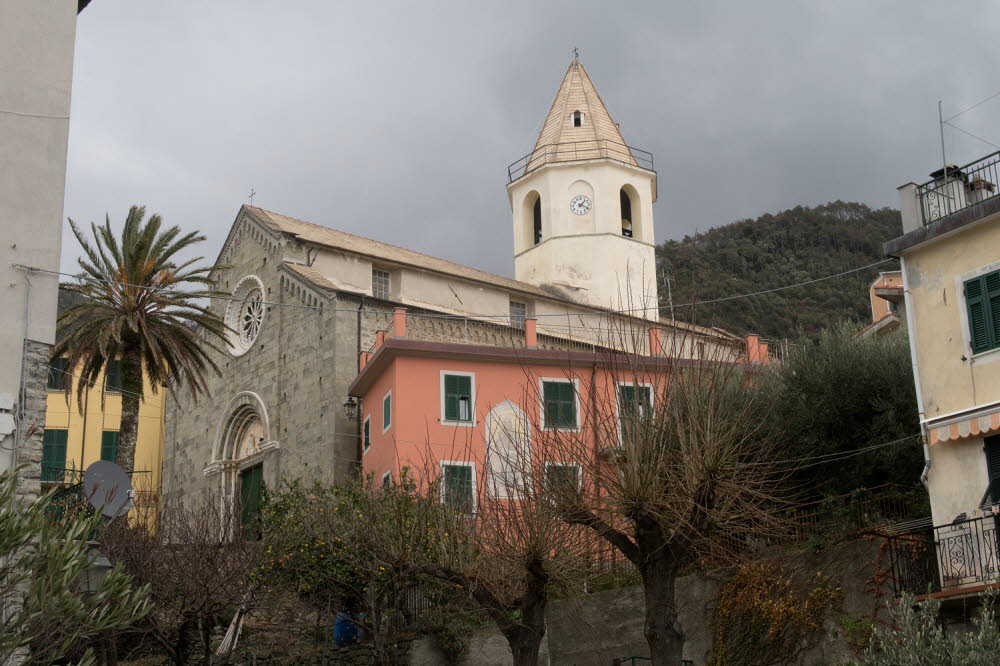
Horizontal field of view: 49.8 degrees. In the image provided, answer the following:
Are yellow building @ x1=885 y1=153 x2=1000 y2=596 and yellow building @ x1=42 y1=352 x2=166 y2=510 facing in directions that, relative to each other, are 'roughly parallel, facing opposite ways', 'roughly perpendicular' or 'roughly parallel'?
roughly perpendicular

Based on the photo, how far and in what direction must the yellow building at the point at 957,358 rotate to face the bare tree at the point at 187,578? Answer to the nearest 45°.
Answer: approximately 45° to its right

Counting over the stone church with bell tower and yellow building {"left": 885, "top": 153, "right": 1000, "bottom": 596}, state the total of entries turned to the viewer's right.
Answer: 0

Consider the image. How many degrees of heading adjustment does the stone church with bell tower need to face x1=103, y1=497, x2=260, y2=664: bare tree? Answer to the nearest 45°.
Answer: approximately 45° to its left

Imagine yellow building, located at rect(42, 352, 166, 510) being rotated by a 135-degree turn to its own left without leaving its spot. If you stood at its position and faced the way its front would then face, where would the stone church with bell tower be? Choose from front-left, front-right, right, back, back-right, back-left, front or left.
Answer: right

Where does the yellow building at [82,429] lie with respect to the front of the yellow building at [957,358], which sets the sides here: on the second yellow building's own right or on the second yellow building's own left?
on the second yellow building's own right

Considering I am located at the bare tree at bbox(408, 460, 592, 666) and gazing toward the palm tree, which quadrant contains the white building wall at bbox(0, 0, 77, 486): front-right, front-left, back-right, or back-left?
front-left

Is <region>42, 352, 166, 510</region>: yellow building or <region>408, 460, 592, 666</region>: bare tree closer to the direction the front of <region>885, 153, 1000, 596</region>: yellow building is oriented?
the bare tree

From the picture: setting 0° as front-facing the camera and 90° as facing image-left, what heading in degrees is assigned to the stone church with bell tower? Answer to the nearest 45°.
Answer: approximately 45°

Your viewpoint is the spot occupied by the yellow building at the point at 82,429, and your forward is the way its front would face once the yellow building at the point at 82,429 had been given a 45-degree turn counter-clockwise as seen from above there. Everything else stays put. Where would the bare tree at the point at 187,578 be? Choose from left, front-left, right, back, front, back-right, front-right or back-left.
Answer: front-right

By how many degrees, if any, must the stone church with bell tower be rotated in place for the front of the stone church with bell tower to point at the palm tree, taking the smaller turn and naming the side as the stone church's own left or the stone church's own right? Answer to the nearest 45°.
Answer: approximately 45° to the stone church's own left

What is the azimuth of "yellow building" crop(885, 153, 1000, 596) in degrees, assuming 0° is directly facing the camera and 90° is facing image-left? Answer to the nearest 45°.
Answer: approximately 45°

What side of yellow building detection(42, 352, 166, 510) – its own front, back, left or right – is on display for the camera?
front

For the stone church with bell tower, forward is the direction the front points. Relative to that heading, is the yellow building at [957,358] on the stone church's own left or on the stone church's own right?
on the stone church's own left

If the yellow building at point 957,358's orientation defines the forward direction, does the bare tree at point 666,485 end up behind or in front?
in front

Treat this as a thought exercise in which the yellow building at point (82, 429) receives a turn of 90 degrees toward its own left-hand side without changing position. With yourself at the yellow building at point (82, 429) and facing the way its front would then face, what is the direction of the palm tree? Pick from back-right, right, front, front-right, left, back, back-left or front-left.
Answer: right
